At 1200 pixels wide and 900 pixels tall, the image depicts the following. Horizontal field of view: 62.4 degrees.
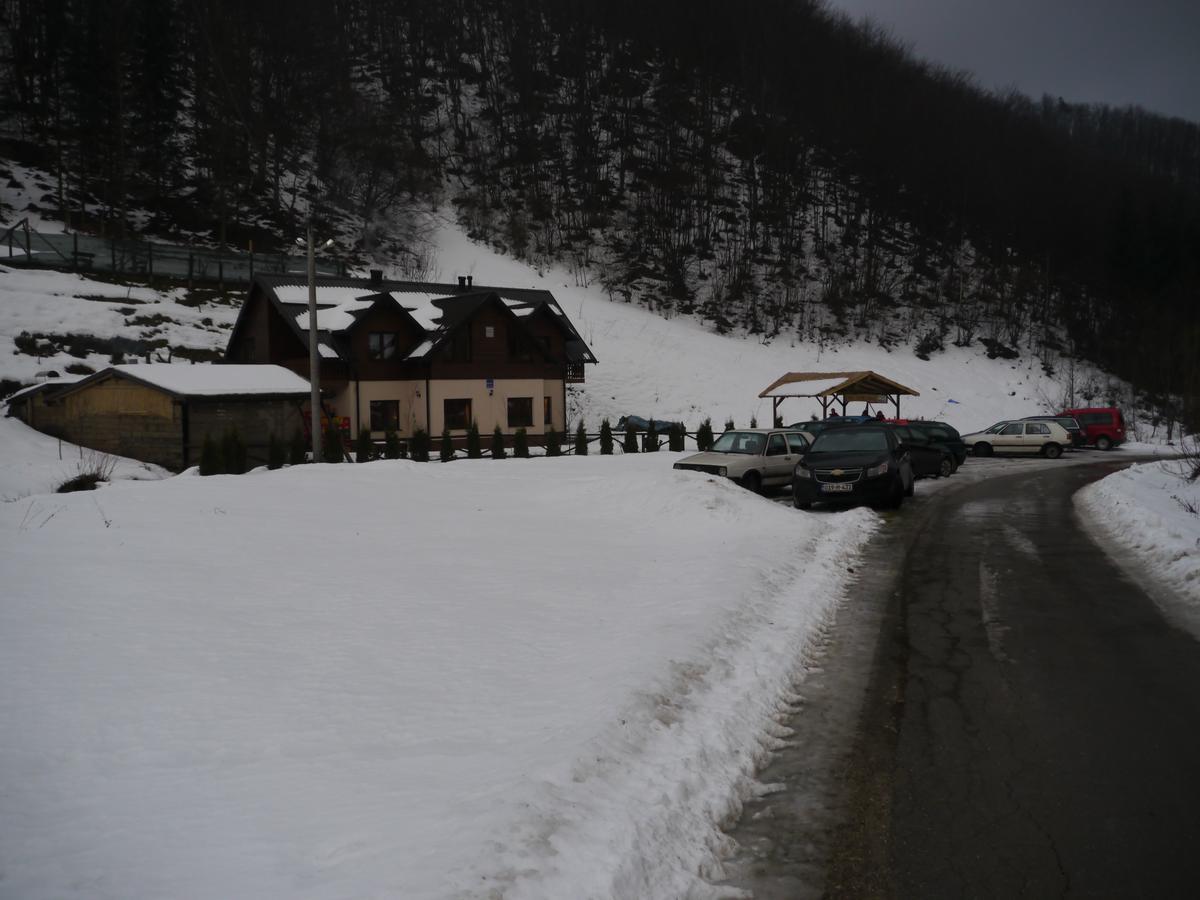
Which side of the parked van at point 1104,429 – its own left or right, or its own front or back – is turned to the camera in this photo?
left

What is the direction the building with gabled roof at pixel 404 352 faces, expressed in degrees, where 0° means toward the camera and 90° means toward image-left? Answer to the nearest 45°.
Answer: approximately 0°

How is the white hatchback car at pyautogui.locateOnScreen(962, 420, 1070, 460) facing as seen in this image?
to the viewer's left

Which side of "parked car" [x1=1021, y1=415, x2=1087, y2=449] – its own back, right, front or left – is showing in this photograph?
left

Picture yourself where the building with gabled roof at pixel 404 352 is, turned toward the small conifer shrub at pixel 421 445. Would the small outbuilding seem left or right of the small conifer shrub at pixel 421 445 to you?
right

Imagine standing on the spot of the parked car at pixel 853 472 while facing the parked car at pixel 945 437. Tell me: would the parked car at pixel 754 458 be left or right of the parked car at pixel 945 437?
left

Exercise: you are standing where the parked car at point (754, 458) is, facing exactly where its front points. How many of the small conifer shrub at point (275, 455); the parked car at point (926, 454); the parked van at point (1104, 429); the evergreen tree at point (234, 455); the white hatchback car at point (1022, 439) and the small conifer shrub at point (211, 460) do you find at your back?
3
